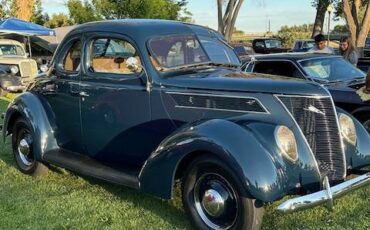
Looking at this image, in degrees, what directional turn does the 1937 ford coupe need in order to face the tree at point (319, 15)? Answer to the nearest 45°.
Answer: approximately 135° to its left

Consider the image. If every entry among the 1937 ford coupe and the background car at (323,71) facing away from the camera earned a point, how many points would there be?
0

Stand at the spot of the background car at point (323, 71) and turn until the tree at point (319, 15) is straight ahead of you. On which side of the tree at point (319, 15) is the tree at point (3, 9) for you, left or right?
left

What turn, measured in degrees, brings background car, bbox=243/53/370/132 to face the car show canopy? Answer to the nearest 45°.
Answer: approximately 180°

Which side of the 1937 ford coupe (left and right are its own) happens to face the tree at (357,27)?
left

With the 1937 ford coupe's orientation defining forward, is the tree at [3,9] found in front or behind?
behind

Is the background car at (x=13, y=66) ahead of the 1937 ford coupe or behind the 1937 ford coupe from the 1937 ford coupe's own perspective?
behind

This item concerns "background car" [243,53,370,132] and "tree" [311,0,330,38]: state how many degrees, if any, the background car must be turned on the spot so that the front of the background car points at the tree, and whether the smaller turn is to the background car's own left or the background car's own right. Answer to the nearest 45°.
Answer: approximately 135° to the background car's own left

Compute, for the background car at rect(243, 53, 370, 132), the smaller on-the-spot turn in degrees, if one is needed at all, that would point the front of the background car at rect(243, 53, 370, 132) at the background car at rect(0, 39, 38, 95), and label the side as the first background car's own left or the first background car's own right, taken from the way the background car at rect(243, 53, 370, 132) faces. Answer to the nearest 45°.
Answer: approximately 180°

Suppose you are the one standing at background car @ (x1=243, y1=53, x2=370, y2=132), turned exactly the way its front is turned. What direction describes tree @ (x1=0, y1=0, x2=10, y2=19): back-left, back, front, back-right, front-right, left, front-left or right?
back

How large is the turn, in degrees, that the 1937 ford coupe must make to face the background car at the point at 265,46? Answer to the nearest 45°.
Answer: approximately 135° to its left

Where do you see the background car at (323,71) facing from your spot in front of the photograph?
facing the viewer and to the right of the viewer
